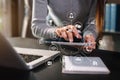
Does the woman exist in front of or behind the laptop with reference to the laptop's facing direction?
in front

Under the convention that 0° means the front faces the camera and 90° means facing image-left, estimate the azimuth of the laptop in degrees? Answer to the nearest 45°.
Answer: approximately 225°
